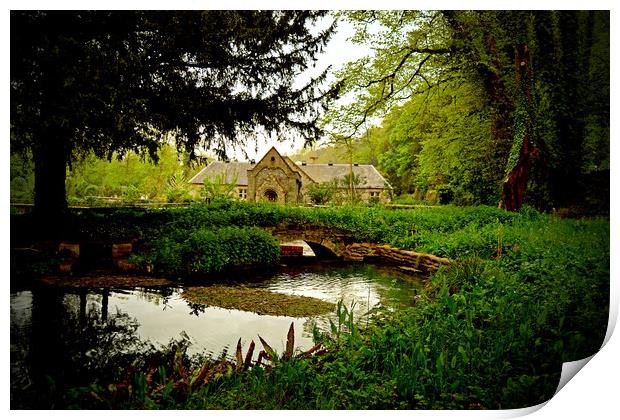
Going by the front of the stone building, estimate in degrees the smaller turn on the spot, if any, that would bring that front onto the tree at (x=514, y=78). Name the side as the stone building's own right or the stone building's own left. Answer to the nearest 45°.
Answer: approximately 90° to the stone building's own left

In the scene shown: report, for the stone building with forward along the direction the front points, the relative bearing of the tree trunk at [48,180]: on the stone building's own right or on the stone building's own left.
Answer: on the stone building's own right

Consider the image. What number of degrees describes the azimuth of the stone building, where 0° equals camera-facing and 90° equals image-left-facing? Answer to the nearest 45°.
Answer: approximately 0°
